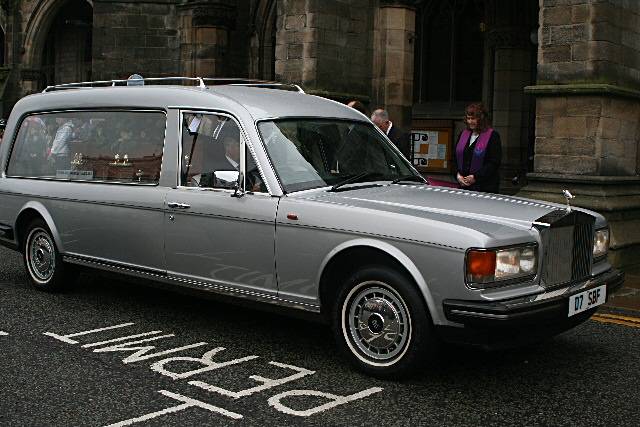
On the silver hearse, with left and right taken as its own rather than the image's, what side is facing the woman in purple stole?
left

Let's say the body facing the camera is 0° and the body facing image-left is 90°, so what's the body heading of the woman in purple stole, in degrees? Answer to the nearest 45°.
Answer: approximately 45°

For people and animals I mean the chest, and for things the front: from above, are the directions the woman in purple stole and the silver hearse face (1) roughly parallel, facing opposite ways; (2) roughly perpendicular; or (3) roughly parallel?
roughly perpendicular

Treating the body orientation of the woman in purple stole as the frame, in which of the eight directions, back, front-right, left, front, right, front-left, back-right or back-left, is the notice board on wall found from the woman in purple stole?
back-right
